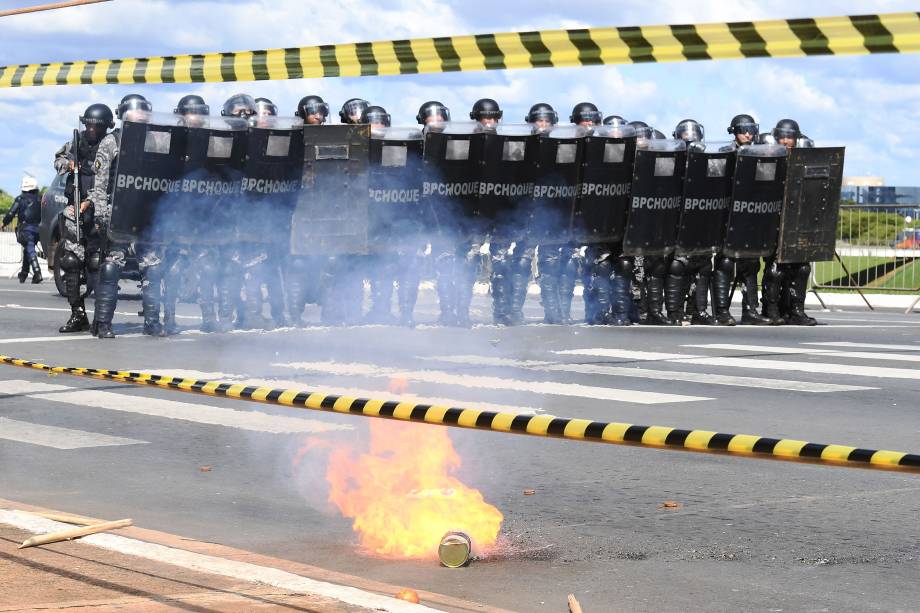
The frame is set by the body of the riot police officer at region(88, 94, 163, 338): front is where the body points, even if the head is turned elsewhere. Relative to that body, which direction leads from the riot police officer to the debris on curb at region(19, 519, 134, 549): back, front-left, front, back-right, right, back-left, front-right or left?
front

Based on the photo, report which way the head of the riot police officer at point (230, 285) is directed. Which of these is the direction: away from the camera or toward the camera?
toward the camera

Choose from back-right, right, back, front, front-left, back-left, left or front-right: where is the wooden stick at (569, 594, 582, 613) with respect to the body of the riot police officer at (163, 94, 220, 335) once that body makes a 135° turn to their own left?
back-right

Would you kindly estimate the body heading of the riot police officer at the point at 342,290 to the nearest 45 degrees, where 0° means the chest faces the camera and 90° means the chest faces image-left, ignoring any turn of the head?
approximately 315°

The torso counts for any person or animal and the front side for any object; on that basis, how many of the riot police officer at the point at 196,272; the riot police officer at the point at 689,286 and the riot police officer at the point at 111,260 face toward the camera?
3

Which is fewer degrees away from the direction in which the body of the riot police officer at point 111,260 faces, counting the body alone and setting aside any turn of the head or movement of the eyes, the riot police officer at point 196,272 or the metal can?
the metal can

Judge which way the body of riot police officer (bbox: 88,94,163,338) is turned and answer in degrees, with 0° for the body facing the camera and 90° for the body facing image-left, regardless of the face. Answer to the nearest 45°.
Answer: approximately 0°

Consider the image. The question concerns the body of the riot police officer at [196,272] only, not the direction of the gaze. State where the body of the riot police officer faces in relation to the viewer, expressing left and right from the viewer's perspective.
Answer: facing the viewer

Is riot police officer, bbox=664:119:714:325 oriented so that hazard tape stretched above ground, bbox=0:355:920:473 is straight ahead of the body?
yes

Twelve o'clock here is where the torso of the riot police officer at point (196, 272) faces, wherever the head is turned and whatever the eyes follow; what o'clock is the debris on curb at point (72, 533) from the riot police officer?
The debris on curb is roughly at 12 o'clock from the riot police officer.

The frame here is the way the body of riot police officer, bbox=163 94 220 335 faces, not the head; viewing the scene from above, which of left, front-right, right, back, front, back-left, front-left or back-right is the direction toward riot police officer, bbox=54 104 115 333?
right

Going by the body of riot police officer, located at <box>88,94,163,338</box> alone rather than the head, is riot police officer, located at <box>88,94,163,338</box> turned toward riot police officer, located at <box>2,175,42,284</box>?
no

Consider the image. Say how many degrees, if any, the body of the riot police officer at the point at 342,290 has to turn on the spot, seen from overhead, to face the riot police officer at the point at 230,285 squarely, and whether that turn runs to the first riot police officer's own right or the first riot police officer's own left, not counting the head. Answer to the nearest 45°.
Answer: approximately 90° to the first riot police officer's own right

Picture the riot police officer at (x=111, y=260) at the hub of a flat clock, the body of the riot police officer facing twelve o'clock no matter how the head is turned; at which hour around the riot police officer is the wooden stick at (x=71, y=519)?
The wooden stick is roughly at 12 o'clock from the riot police officer.

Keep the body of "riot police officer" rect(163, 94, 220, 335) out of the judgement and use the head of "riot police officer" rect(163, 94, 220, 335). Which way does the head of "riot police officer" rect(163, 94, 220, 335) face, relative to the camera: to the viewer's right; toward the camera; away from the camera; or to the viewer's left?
toward the camera

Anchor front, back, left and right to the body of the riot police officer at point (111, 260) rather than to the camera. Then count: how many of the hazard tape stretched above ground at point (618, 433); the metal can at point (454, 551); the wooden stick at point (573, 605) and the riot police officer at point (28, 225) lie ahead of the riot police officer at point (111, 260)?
3

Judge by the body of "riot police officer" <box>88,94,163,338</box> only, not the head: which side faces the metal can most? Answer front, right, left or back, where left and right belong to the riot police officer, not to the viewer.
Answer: front

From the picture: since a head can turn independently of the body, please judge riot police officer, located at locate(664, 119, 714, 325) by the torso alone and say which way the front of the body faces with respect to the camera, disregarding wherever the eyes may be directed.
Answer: toward the camera
